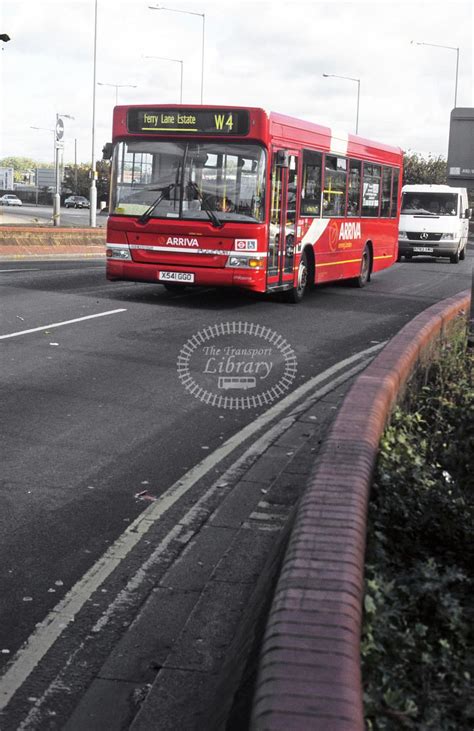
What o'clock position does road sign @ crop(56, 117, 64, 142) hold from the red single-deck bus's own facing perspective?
The road sign is roughly at 4 o'clock from the red single-deck bus.

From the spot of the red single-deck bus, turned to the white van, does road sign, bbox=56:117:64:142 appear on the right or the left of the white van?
left

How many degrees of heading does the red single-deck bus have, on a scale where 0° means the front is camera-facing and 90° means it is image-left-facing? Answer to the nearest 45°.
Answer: approximately 45°

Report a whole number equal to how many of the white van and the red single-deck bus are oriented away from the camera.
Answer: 0

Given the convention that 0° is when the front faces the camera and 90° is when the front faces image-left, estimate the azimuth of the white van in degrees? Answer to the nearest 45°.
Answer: approximately 0°

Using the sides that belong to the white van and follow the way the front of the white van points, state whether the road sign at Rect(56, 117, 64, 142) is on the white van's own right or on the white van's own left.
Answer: on the white van's own right
